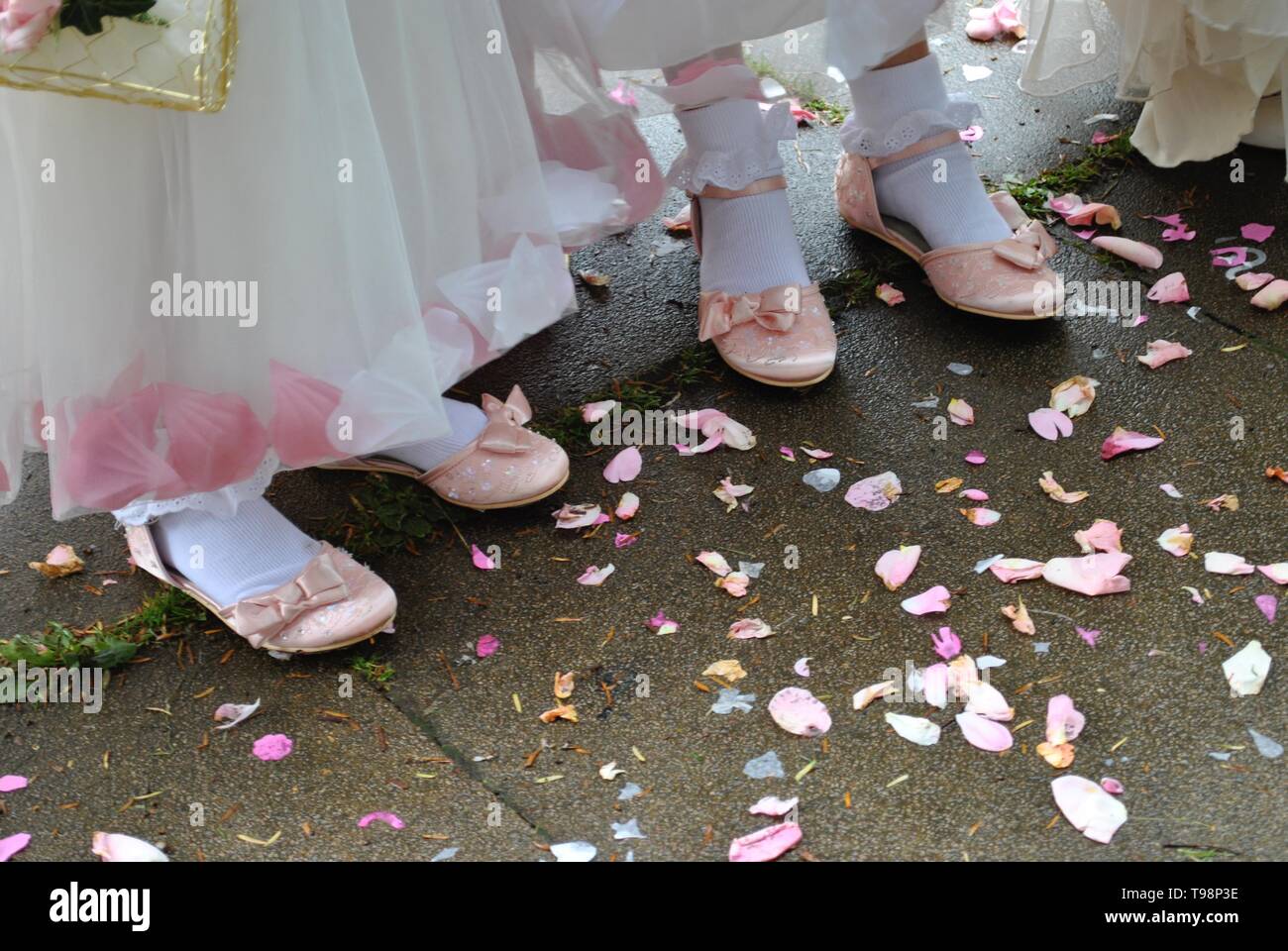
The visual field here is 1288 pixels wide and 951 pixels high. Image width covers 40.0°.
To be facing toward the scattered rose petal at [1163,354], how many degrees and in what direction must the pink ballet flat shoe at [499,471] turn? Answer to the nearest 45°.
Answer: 0° — it already faces it

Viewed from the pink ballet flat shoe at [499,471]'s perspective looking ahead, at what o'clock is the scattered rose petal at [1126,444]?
The scattered rose petal is roughly at 12 o'clock from the pink ballet flat shoe.

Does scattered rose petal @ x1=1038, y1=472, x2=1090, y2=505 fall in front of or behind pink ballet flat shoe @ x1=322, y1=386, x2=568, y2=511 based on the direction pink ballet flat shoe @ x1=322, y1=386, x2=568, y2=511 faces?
in front

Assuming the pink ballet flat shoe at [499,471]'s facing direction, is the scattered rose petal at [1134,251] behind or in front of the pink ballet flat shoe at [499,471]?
in front

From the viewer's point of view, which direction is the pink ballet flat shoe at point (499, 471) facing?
to the viewer's right

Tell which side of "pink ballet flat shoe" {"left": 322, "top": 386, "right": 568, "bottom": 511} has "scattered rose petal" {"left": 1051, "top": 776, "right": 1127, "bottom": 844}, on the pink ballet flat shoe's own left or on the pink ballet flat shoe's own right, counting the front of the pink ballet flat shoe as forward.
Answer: on the pink ballet flat shoe's own right

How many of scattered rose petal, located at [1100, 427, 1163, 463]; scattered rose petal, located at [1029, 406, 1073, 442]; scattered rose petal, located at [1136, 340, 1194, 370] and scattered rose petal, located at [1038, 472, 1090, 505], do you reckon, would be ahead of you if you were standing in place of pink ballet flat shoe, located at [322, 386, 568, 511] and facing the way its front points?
4
